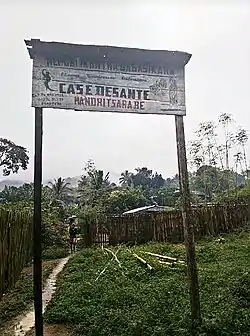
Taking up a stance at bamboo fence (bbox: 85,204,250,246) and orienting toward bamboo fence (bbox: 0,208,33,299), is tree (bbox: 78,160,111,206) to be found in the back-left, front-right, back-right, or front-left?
back-right

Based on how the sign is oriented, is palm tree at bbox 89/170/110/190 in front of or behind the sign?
behind

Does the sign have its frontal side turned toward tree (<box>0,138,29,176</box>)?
no

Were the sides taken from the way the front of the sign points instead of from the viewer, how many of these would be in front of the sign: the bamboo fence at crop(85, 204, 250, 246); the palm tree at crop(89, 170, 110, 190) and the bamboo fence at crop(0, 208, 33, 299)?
0

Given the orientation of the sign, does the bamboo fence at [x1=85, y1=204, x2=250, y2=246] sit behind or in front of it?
behind

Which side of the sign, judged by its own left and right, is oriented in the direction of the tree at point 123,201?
back

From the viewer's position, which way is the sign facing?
facing the viewer

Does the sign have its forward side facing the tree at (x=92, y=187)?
no

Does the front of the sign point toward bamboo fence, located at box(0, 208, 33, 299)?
no

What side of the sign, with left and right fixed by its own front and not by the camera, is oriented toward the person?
back
